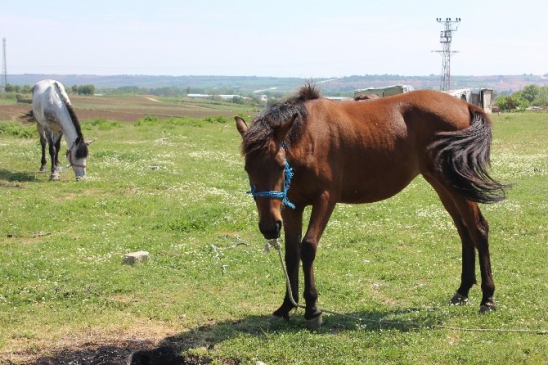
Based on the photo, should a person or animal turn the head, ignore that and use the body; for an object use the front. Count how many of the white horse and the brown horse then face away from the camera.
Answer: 0

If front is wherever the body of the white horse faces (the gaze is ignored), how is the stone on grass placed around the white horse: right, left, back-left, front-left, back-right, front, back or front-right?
front-right

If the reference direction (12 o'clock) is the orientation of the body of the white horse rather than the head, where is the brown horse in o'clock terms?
The brown horse is roughly at 1 o'clock from the white horse.

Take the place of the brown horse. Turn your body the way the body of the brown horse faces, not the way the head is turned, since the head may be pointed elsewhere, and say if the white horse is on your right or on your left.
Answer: on your right

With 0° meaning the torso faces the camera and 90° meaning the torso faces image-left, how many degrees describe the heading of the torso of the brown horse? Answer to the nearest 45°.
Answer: approximately 45°

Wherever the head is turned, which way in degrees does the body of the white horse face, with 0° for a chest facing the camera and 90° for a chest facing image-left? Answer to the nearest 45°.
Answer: approximately 315°

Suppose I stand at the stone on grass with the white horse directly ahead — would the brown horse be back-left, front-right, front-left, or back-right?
back-right

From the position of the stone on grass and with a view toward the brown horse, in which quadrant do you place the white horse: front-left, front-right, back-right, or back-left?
back-left
